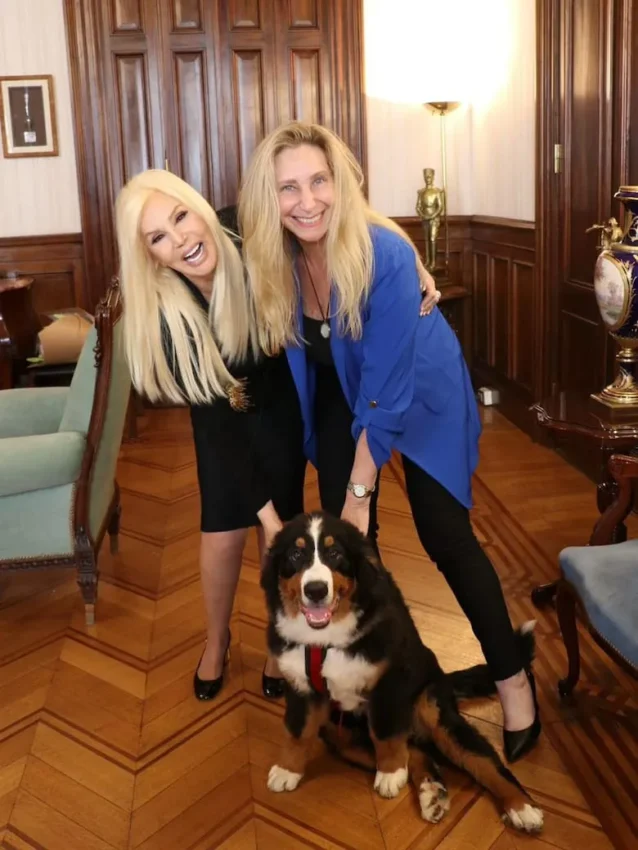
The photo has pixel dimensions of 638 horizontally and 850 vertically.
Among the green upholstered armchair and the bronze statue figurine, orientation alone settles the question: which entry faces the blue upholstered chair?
the bronze statue figurine

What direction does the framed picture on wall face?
toward the camera

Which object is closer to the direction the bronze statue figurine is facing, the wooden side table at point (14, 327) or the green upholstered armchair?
the green upholstered armchair

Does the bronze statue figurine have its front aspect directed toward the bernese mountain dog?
yes

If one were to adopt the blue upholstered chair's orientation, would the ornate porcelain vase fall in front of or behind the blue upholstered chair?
behind

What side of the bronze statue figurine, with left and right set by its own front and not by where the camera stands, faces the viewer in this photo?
front

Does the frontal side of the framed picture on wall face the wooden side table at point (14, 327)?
yes

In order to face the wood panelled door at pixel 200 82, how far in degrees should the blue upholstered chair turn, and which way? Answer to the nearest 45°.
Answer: approximately 90° to its right

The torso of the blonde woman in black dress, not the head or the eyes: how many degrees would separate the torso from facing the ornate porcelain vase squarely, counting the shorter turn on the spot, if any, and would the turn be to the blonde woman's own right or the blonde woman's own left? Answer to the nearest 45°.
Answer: approximately 135° to the blonde woman's own left

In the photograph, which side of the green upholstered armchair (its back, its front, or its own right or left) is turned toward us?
left

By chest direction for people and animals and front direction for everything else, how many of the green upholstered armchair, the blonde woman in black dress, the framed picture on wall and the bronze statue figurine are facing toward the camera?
3

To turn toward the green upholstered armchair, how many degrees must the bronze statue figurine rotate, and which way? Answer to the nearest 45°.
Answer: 0° — it already faces it

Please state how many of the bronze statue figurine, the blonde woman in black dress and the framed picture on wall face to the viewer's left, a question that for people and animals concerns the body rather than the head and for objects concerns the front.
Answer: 0
